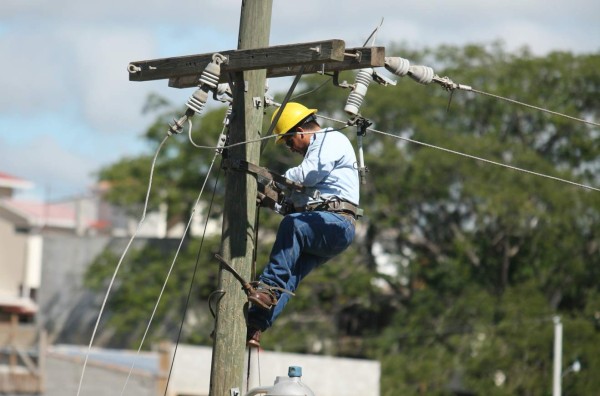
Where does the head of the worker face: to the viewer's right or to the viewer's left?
to the viewer's left

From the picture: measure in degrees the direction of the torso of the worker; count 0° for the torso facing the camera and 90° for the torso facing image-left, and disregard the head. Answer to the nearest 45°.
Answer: approximately 90°

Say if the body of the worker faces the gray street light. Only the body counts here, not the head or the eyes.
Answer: no
